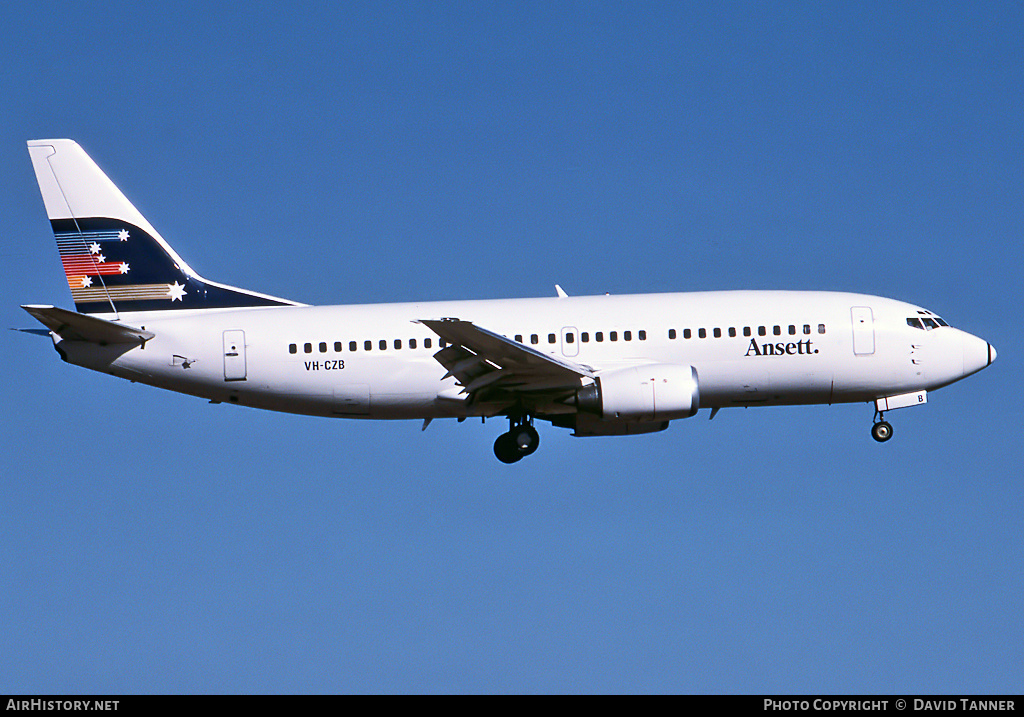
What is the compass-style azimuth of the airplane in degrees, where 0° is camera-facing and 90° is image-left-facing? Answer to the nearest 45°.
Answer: approximately 270°
